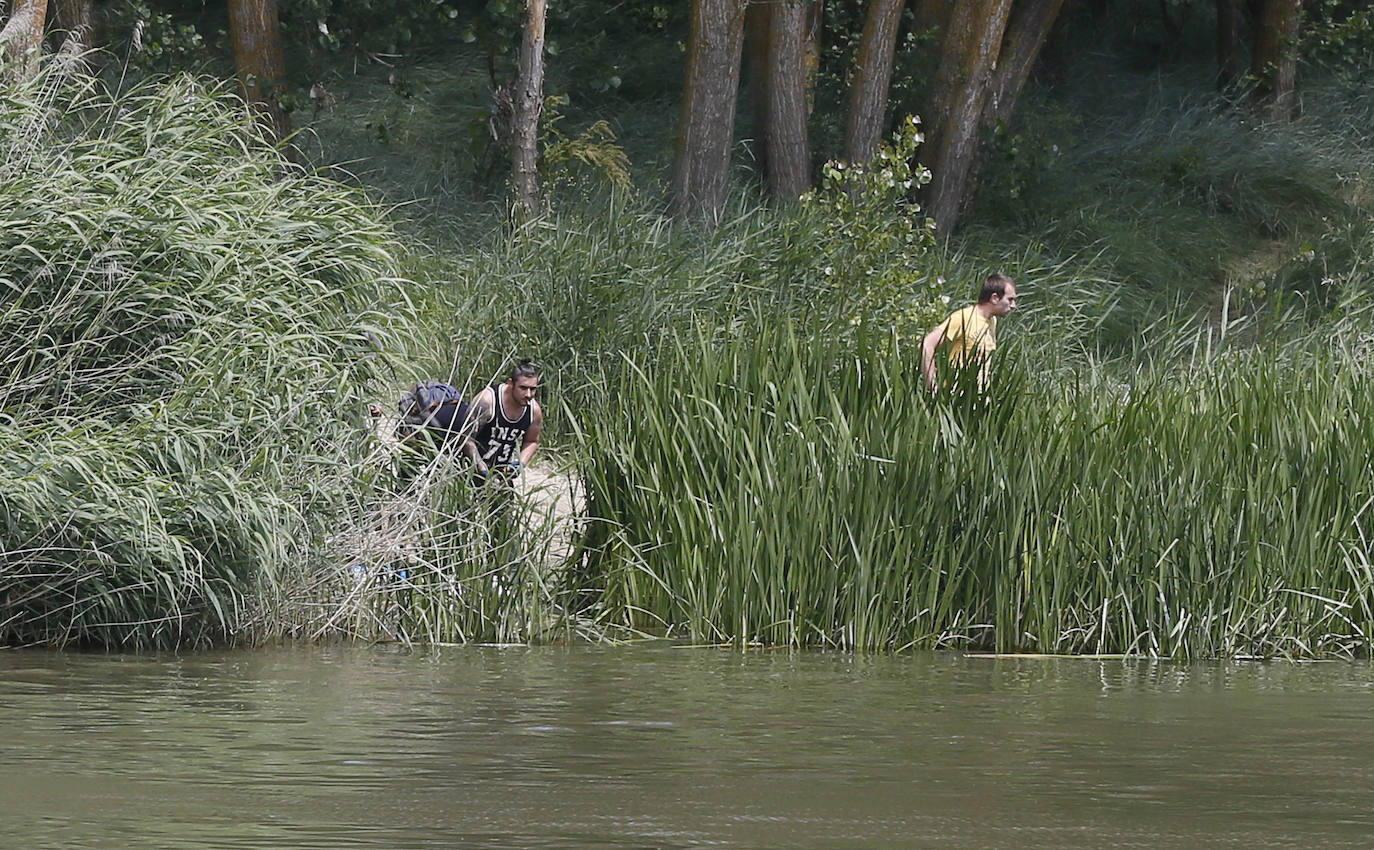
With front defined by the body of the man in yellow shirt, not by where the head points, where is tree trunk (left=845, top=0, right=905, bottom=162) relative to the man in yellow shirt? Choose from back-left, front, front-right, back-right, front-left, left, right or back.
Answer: back-left

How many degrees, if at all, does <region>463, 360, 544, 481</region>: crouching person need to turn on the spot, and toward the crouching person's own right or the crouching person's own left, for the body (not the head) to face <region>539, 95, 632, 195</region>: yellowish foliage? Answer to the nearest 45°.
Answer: approximately 135° to the crouching person's own left

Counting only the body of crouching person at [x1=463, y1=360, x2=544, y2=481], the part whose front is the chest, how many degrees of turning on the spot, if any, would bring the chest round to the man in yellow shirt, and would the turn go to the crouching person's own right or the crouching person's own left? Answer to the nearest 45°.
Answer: approximately 45° to the crouching person's own left

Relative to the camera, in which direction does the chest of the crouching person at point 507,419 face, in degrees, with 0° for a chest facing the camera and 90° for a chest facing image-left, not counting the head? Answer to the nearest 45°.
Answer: approximately 315°

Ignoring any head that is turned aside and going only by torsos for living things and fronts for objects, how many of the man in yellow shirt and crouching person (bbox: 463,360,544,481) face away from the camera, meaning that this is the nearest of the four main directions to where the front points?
0

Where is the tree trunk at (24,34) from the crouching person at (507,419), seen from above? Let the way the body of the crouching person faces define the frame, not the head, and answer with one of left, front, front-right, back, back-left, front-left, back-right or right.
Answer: back

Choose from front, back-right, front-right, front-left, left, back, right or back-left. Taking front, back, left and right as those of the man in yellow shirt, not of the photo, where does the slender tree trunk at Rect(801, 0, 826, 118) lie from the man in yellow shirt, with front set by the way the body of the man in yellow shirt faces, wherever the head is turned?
back-left

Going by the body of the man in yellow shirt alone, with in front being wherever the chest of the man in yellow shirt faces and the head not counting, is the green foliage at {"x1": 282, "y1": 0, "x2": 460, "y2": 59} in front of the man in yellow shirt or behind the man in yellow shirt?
behind

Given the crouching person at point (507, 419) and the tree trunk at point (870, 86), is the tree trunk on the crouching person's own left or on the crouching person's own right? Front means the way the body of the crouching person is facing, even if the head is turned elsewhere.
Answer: on the crouching person's own left

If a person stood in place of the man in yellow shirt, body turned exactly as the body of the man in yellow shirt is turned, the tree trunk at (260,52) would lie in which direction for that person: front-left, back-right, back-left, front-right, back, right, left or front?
back

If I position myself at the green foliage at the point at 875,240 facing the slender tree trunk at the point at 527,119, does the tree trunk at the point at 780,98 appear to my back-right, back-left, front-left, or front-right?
front-right
